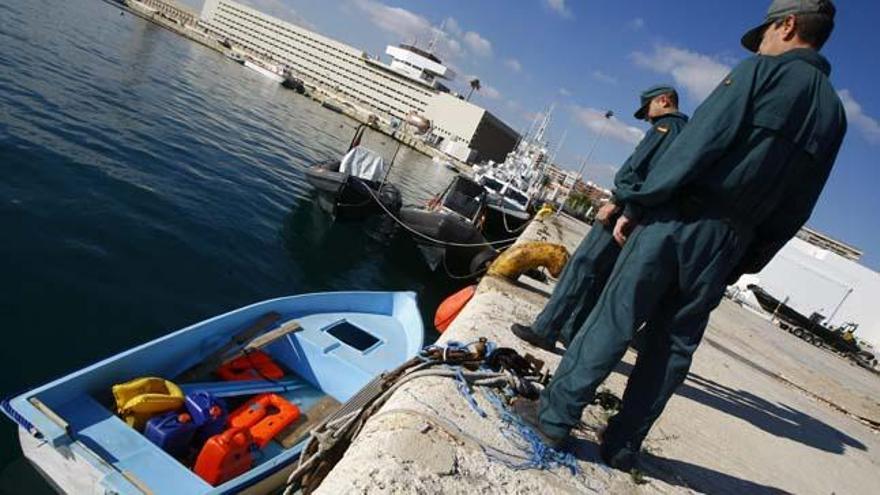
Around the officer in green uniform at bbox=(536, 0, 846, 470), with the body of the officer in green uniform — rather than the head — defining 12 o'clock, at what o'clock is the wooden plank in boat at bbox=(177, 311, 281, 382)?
The wooden plank in boat is roughly at 11 o'clock from the officer in green uniform.

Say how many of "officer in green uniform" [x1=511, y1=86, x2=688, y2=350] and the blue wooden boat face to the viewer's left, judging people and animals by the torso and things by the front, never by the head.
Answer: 1

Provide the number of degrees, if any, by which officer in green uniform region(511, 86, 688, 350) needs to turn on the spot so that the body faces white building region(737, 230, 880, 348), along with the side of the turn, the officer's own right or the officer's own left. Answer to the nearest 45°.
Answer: approximately 135° to the officer's own right

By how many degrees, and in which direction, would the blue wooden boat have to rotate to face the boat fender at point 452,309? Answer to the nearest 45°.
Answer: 0° — it already faces it

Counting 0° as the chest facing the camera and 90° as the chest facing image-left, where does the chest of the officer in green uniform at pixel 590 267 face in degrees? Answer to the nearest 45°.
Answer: approximately 90°

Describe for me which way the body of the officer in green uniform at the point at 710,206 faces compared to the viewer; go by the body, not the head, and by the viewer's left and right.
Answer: facing away from the viewer and to the left of the viewer

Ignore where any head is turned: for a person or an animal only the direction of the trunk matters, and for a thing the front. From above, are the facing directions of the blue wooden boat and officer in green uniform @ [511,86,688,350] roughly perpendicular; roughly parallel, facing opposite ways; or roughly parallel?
roughly perpendicular

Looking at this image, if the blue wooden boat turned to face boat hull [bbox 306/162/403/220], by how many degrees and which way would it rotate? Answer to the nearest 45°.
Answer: approximately 45° to its left
